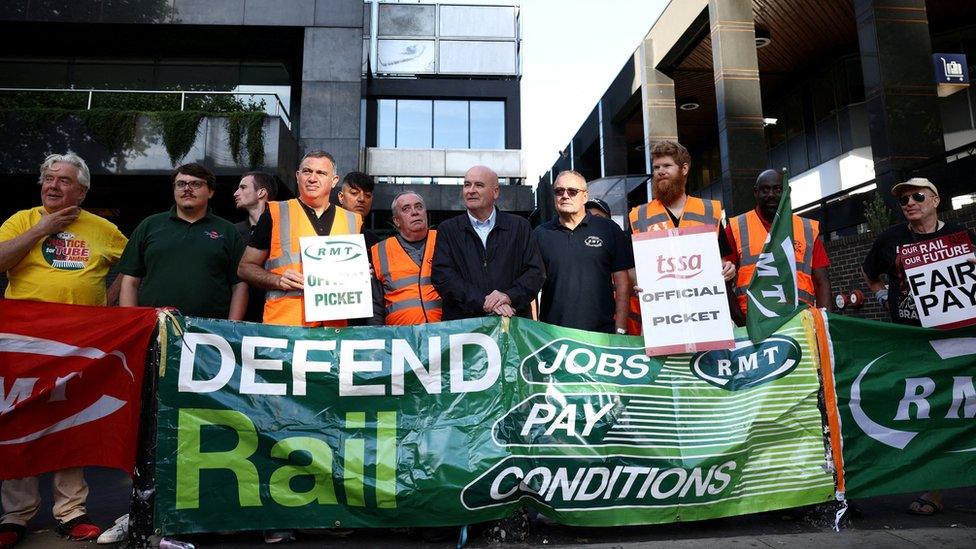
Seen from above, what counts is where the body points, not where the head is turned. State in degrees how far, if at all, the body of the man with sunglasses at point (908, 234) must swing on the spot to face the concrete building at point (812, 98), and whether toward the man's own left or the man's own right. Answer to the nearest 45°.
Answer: approximately 180°

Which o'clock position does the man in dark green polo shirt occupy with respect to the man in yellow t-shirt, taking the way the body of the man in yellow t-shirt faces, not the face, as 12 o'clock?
The man in dark green polo shirt is roughly at 10 o'clock from the man in yellow t-shirt.

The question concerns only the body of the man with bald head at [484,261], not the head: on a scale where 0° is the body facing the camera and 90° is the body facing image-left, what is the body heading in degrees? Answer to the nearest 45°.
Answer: approximately 0°

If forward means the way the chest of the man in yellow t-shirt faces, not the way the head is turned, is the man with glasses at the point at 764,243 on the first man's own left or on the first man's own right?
on the first man's own left

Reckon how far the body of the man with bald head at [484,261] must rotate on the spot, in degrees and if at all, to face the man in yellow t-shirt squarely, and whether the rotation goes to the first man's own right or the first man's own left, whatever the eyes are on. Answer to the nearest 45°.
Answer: approximately 90° to the first man's own right

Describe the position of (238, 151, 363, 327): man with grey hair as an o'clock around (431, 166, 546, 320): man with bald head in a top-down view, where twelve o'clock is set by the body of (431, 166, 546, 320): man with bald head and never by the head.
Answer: (238, 151, 363, 327): man with grey hair is roughly at 3 o'clock from (431, 166, 546, 320): man with bald head.
